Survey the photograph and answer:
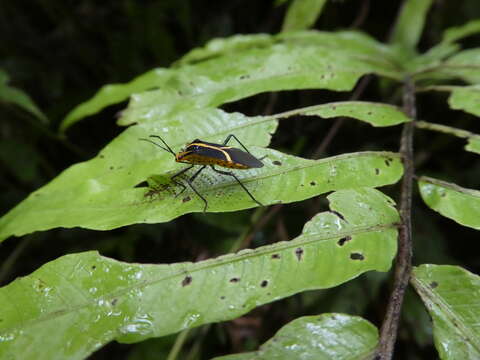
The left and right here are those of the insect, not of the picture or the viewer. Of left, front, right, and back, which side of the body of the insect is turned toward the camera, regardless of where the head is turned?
left

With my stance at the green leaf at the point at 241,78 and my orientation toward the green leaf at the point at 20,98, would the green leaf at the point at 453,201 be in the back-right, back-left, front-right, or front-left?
back-left

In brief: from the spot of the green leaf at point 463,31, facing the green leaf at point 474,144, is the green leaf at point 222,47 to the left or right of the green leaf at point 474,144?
right

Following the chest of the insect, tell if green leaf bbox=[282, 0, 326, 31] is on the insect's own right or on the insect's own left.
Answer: on the insect's own right

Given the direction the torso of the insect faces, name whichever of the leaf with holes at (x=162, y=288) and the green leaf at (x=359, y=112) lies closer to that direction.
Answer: the leaf with holes

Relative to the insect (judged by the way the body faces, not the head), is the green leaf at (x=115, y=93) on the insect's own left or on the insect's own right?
on the insect's own right

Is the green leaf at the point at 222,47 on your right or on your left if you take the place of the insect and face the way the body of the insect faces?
on your right

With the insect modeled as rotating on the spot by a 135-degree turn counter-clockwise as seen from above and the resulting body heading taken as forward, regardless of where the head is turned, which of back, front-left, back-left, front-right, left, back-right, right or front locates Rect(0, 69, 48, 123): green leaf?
back

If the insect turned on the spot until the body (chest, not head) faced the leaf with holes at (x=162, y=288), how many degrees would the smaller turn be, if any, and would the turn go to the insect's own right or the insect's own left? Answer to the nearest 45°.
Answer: approximately 90° to the insect's own left

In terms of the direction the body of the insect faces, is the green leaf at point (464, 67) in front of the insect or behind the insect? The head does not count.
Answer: behind
